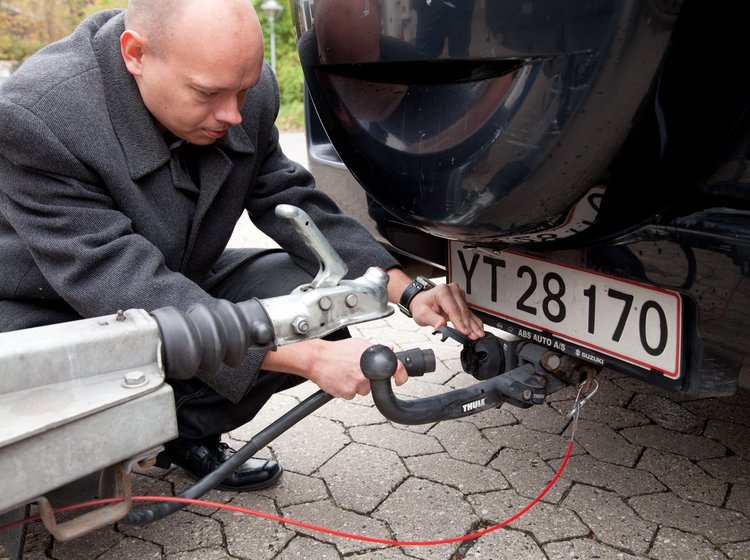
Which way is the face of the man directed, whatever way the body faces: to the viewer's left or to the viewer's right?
to the viewer's right

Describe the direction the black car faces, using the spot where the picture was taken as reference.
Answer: facing away from the viewer and to the right of the viewer

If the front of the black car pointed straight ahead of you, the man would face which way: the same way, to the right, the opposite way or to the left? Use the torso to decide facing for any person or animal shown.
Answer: to the right
